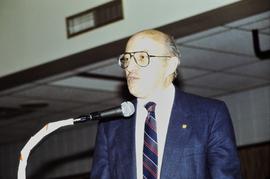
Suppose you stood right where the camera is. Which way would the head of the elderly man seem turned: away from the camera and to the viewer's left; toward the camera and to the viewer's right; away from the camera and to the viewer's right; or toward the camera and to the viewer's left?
toward the camera and to the viewer's left

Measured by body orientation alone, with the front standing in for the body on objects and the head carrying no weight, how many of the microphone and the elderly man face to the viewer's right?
1

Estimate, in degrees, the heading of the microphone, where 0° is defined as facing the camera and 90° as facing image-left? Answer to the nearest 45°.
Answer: approximately 270°

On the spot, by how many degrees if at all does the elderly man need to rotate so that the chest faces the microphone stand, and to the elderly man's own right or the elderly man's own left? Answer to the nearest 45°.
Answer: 0° — they already face it

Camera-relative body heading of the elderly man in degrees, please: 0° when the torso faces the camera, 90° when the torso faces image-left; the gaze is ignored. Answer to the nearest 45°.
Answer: approximately 45°
